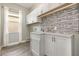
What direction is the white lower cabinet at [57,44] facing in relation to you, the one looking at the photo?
facing the viewer and to the left of the viewer
